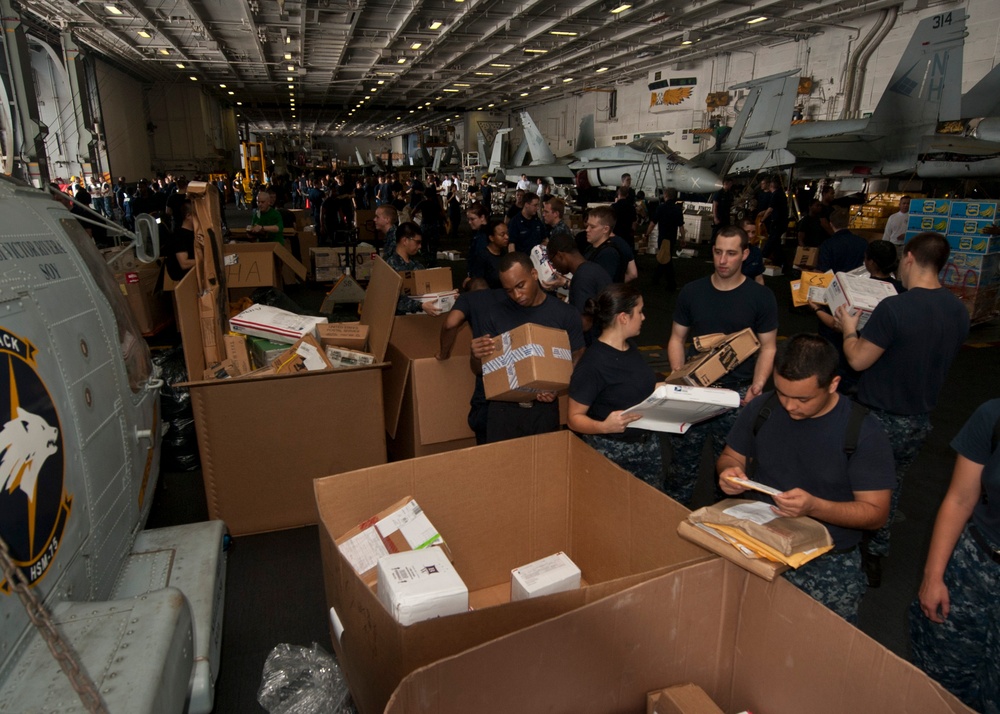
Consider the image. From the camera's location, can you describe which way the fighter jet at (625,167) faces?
facing the viewer and to the right of the viewer

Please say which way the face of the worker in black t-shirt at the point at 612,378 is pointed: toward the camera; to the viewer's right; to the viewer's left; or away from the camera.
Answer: to the viewer's right

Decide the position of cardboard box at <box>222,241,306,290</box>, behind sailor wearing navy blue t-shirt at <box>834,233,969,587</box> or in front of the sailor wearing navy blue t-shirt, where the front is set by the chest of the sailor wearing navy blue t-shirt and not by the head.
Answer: in front

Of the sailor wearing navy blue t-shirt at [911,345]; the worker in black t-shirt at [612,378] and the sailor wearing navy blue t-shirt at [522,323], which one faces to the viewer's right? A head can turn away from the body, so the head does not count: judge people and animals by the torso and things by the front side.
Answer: the worker in black t-shirt

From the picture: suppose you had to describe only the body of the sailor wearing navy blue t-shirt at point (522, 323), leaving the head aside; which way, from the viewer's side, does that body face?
toward the camera

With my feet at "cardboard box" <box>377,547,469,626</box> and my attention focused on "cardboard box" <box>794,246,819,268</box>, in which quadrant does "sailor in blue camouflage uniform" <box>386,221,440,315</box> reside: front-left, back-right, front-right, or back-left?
front-left

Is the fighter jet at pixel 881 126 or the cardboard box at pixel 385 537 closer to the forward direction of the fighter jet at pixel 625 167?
the fighter jet

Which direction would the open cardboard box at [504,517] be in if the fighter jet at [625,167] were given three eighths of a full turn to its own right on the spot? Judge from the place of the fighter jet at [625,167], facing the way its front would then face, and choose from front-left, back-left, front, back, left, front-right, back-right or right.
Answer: left

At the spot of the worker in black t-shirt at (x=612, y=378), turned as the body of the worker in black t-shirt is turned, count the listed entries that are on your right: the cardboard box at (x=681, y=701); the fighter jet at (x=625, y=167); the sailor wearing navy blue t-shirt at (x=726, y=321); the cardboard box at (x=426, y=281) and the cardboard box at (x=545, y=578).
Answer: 2

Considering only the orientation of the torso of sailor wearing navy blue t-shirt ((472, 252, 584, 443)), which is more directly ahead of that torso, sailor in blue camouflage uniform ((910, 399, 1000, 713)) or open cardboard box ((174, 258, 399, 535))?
the sailor in blue camouflage uniform

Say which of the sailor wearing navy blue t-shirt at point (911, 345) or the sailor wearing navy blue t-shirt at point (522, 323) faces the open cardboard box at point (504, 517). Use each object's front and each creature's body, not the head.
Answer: the sailor wearing navy blue t-shirt at point (522, 323)

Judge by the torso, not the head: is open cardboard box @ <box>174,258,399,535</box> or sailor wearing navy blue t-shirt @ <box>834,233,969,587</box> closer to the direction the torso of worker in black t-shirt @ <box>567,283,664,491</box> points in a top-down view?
the sailor wearing navy blue t-shirt

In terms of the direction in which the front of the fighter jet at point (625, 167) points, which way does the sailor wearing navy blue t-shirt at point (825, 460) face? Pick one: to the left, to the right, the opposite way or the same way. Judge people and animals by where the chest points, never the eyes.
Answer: to the right

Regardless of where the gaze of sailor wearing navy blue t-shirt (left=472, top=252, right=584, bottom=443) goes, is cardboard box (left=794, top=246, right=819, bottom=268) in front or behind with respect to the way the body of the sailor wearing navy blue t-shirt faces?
behind

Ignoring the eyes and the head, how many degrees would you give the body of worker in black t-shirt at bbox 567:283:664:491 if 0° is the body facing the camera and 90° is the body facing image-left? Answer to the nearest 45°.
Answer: approximately 270°

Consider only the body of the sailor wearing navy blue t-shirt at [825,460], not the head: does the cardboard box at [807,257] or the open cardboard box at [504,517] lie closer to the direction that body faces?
the open cardboard box

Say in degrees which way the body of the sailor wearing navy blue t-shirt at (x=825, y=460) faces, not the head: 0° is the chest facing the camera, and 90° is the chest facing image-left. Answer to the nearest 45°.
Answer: approximately 45°
